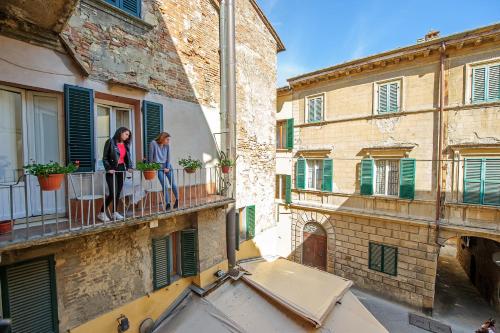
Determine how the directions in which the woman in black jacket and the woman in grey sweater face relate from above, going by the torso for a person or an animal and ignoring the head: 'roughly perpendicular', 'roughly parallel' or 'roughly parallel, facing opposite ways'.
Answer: roughly parallel

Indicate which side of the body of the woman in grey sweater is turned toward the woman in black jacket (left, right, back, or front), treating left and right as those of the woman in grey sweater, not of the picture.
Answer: right

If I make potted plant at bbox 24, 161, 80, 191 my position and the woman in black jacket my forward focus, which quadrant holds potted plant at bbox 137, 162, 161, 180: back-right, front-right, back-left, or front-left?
front-right

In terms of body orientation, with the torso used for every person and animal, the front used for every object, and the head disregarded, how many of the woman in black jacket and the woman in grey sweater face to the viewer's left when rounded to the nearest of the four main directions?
0

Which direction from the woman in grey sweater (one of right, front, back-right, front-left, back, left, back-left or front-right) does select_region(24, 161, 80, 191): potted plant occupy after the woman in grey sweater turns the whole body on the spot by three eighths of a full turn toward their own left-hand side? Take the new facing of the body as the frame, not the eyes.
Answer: back-left

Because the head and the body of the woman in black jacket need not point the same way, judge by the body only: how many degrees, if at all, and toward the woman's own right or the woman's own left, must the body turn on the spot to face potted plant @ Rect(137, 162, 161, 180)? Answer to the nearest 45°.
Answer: approximately 45° to the woman's own left

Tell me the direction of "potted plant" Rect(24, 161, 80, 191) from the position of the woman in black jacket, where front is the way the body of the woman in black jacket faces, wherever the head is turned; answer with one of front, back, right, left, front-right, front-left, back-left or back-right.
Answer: right
